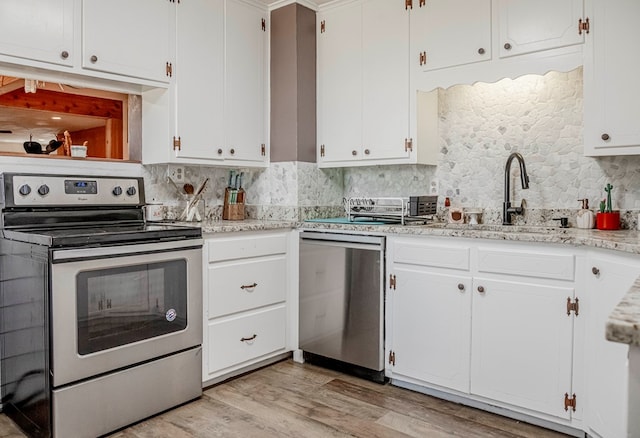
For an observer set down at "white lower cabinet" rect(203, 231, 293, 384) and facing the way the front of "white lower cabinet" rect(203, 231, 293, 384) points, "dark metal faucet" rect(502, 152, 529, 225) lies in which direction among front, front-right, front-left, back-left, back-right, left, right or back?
front-left

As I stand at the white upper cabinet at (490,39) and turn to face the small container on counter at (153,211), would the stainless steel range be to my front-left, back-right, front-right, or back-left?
front-left

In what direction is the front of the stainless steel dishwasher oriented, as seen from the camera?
facing the viewer and to the left of the viewer

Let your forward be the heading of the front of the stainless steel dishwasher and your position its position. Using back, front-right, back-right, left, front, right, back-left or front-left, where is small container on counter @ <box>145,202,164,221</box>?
front-right

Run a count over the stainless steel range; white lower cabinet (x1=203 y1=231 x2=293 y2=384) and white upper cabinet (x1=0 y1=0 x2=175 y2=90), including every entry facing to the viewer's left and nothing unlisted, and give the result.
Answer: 0

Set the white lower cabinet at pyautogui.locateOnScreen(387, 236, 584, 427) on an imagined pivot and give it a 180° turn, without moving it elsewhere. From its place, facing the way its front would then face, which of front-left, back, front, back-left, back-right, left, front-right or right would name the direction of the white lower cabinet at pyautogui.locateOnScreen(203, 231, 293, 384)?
back-left

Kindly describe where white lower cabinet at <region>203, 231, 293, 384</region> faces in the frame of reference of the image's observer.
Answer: facing the viewer and to the right of the viewer

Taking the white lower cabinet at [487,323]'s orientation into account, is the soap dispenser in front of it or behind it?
behind

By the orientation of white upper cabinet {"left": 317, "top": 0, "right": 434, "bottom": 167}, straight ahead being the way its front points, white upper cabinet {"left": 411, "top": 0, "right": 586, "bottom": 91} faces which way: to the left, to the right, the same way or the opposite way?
the same way

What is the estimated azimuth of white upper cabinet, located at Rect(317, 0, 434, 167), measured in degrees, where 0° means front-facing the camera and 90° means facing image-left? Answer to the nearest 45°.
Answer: approximately 45°
